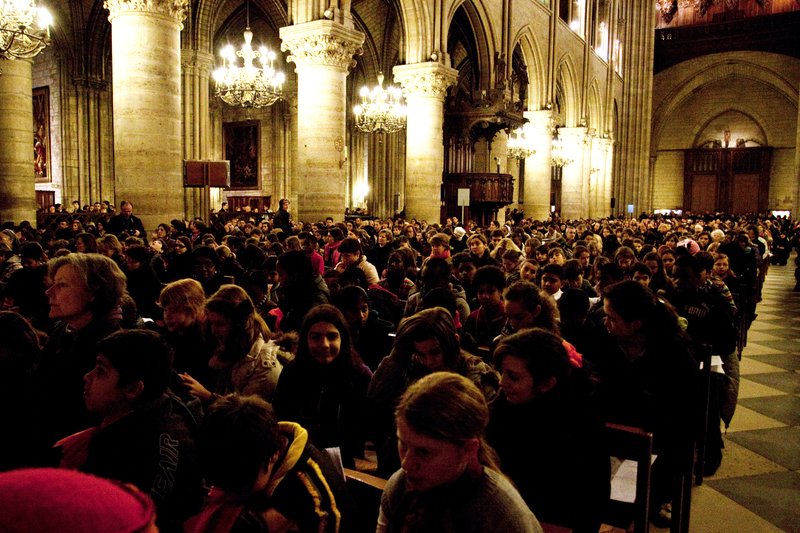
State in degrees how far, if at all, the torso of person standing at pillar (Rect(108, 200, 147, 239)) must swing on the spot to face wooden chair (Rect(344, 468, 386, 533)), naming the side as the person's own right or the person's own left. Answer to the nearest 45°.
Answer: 0° — they already face it

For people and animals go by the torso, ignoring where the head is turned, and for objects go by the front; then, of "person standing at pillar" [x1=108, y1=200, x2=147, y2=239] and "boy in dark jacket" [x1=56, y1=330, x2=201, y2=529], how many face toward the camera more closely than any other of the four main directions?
1

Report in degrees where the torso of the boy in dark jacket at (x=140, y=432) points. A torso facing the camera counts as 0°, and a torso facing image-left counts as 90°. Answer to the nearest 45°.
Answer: approximately 90°

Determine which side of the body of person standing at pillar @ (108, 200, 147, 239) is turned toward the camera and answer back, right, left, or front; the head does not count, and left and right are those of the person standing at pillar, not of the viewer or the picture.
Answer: front

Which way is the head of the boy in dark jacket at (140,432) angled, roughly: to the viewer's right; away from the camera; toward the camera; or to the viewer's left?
to the viewer's left

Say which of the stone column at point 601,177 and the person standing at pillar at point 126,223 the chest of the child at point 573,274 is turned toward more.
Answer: the person standing at pillar

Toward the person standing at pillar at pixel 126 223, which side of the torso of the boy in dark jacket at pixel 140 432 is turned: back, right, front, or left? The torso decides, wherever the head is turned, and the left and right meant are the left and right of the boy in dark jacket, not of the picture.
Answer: right

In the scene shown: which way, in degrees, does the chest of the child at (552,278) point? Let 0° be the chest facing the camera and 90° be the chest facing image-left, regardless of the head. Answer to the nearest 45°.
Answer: approximately 45°

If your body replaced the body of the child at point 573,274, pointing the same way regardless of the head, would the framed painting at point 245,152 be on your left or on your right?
on your right

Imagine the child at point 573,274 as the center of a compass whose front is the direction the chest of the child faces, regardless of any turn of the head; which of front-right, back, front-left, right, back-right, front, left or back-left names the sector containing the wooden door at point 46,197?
right
